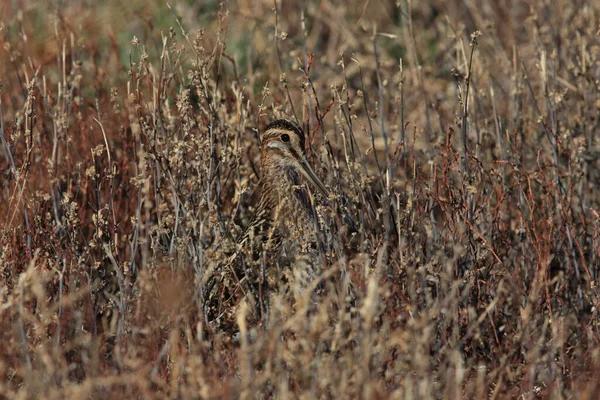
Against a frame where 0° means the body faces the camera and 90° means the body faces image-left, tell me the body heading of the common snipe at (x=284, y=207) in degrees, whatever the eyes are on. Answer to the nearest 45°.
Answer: approximately 315°
